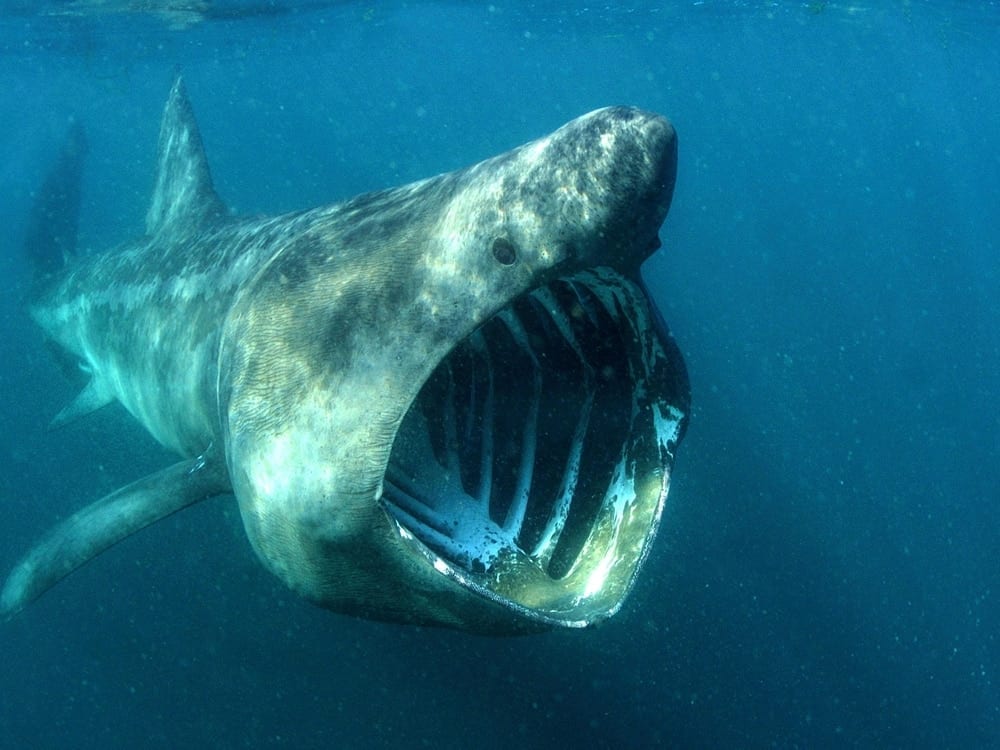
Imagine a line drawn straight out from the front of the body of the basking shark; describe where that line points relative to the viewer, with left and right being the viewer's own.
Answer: facing the viewer and to the right of the viewer
